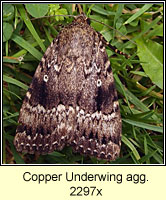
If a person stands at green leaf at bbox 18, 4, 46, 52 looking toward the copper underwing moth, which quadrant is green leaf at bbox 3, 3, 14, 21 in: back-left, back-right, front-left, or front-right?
back-right

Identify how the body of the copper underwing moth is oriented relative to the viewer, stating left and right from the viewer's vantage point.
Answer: facing away from the viewer
